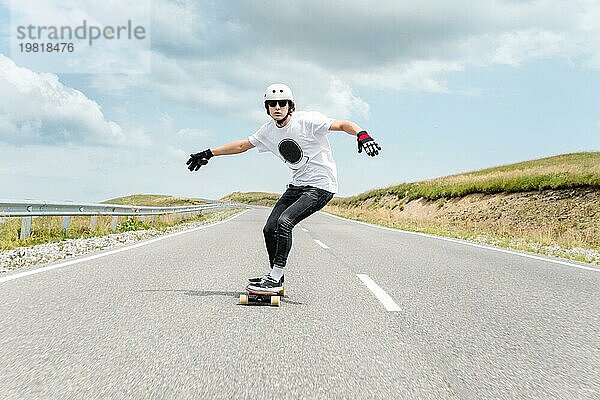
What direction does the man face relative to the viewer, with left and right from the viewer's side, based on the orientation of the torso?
facing the viewer and to the left of the viewer

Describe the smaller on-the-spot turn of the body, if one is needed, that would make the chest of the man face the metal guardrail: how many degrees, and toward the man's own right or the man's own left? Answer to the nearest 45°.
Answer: approximately 90° to the man's own right

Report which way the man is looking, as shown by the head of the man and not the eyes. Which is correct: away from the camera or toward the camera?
toward the camera
